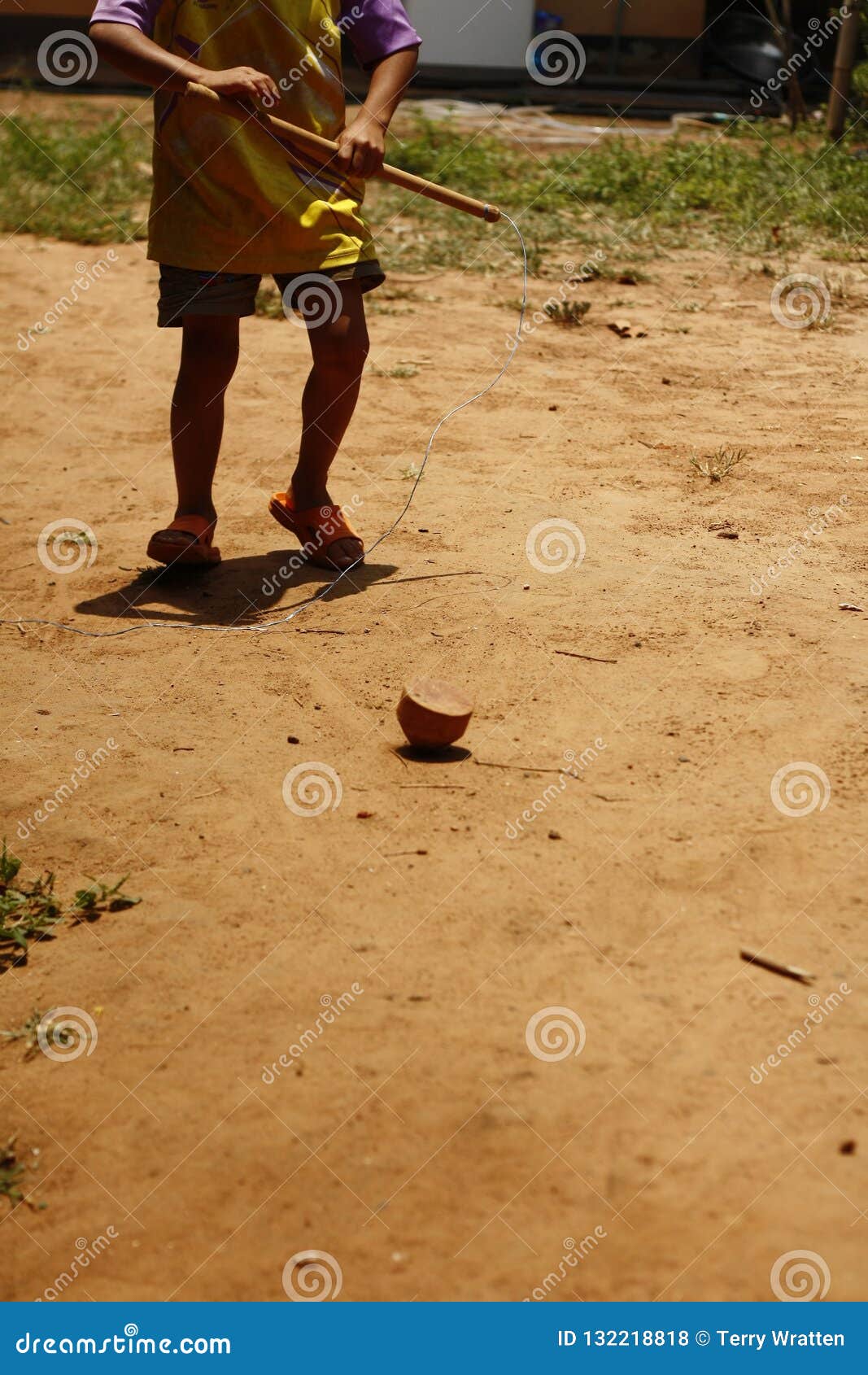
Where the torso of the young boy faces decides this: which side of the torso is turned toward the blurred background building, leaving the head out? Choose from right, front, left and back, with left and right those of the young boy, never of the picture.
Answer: back

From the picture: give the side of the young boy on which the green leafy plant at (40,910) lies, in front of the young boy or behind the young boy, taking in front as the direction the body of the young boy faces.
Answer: in front

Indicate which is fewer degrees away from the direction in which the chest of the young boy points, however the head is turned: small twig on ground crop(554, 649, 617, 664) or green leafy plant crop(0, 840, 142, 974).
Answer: the green leafy plant

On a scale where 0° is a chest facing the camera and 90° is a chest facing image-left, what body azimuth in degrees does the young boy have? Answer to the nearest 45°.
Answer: approximately 0°

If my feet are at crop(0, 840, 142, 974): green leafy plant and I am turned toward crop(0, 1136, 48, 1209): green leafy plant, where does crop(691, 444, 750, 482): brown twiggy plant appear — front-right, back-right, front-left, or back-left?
back-left

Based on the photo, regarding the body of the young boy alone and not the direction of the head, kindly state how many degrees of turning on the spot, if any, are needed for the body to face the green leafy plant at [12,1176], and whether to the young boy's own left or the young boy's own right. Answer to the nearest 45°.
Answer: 0° — they already face it

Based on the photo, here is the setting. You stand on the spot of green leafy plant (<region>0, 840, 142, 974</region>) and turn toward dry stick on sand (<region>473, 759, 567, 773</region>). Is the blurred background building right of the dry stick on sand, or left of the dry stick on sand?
left
